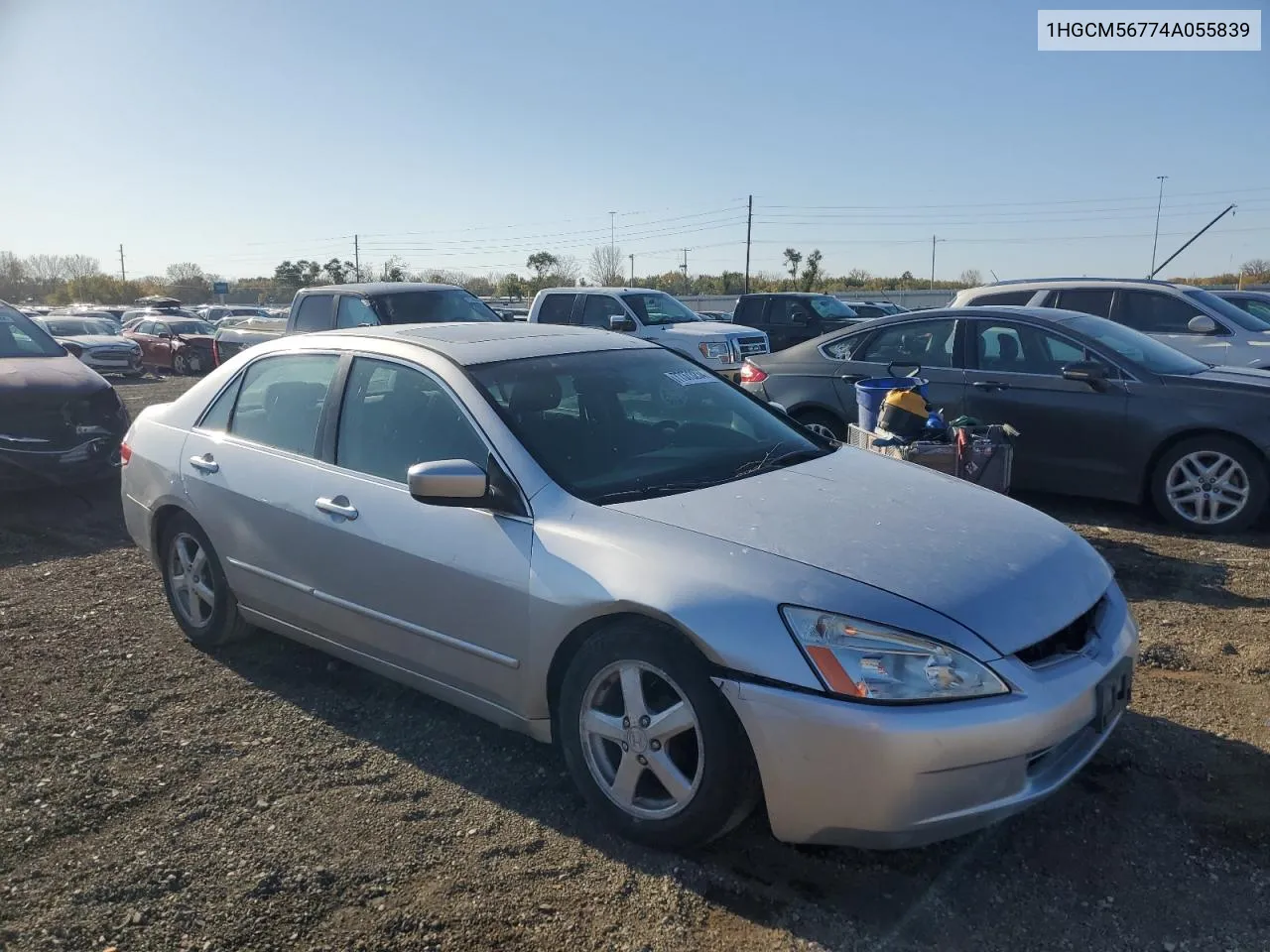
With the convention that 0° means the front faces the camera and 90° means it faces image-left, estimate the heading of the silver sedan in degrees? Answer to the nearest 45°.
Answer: approximately 315°

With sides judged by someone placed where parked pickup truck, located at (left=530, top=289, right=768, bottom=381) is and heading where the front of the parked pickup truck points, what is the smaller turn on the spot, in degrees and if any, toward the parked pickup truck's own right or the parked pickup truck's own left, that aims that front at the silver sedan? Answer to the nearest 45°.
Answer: approximately 45° to the parked pickup truck's own right

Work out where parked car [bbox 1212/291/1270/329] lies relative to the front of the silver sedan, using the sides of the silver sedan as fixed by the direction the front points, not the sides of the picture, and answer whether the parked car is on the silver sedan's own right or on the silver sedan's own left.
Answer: on the silver sedan's own left

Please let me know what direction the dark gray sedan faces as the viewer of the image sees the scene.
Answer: facing to the right of the viewer

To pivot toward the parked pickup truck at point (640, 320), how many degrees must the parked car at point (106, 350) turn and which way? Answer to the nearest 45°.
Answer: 0° — it already faces it

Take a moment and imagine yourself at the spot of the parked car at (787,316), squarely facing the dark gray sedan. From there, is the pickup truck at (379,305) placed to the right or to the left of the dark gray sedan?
right

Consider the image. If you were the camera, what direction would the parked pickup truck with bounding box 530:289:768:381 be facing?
facing the viewer and to the right of the viewer

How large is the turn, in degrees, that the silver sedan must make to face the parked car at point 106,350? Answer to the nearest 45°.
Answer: approximately 180°

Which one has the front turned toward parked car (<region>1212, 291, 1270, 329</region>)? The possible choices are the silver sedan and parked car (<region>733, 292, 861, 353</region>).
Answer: parked car (<region>733, 292, 861, 353</region>)

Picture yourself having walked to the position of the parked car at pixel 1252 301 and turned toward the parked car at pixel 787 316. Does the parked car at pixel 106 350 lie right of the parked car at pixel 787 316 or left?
left
